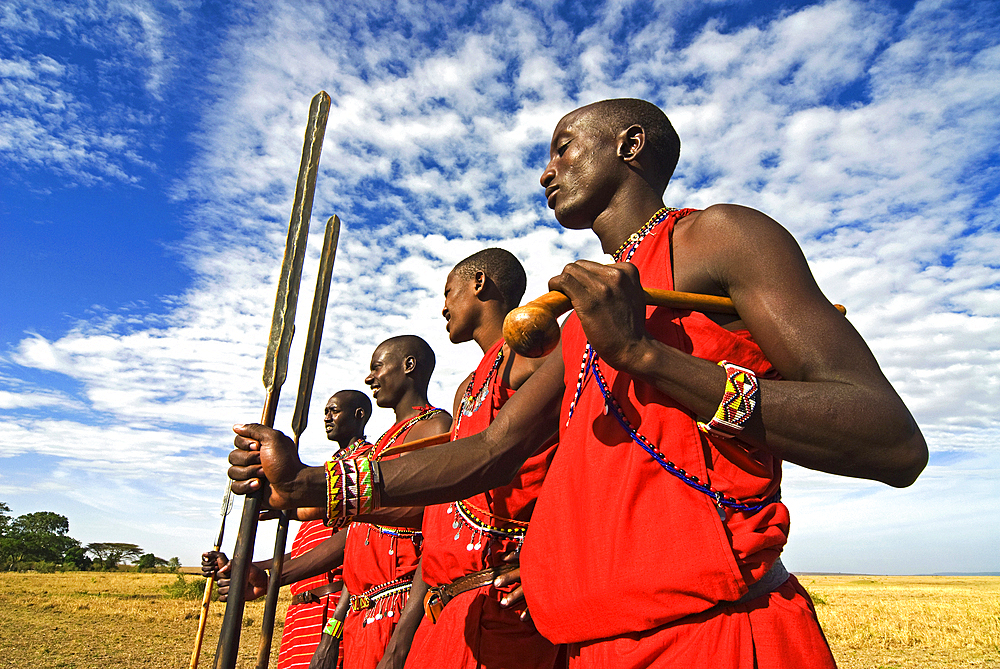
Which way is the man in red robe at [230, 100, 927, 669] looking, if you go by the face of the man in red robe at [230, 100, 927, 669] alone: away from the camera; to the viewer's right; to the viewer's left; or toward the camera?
to the viewer's left

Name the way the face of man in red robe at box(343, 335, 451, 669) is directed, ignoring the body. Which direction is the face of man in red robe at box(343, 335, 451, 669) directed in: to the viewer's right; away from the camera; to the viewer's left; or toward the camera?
to the viewer's left

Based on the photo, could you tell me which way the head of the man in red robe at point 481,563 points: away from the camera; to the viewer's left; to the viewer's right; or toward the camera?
to the viewer's left

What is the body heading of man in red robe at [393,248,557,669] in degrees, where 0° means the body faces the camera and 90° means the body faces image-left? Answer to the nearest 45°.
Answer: approximately 45°

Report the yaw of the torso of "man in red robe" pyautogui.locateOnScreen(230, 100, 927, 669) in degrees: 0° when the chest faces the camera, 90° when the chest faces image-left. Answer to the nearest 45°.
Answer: approximately 45°

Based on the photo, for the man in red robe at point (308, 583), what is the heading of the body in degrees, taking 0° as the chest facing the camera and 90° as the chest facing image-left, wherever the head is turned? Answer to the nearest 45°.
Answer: approximately 45°
